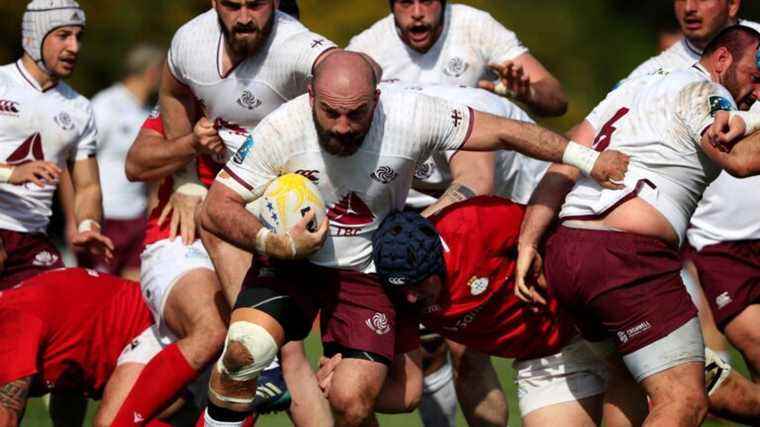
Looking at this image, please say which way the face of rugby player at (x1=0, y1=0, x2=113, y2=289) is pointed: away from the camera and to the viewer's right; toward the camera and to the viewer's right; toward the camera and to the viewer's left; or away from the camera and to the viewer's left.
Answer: toward the camera and to the viewer's right

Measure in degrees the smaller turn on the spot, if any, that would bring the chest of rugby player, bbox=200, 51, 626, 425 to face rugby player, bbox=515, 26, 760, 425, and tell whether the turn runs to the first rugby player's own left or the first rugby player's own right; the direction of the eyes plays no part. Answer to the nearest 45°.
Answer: approximately 90° to the first rugby player's own left

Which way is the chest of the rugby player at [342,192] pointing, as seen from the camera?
toward the camera

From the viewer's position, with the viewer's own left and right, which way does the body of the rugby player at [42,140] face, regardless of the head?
facing the viewer and to the right of the viewer

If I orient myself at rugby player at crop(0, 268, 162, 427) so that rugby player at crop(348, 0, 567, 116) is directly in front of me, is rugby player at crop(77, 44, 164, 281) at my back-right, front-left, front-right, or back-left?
front-left

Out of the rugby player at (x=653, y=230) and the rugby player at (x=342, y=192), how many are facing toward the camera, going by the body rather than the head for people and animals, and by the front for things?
1

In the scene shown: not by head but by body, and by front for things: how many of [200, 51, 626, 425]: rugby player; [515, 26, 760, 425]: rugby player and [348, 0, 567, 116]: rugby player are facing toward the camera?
2

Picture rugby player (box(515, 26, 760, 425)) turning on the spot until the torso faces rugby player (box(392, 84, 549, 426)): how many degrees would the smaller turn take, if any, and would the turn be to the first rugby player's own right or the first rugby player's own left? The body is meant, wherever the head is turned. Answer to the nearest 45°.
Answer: approximately 90° to the first rugby player's own left

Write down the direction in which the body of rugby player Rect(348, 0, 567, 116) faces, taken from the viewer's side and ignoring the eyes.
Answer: toward the camera
